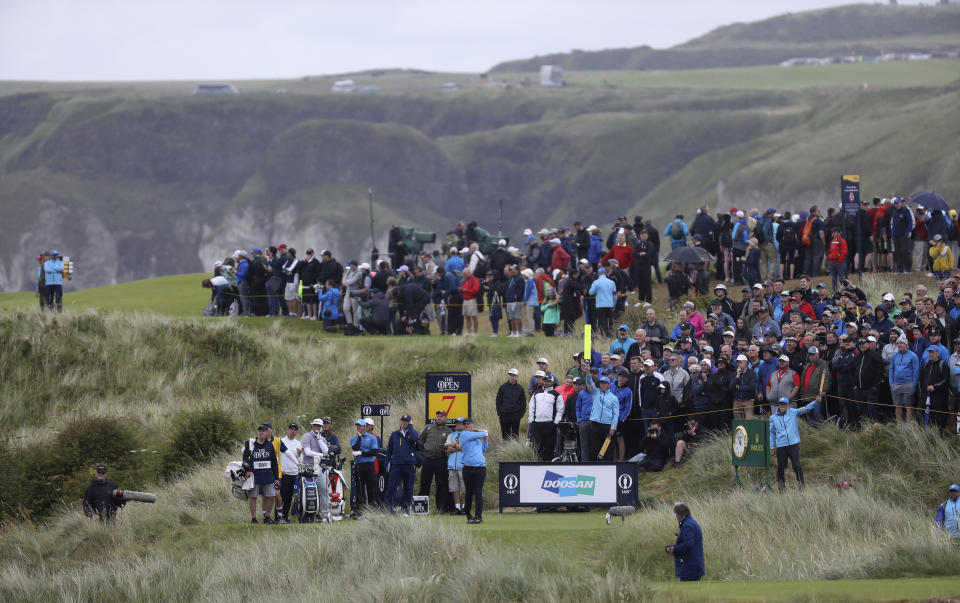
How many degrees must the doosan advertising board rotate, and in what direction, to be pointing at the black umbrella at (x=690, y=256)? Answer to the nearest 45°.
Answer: approximately 180°

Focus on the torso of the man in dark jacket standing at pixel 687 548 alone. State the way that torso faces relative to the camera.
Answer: to the viewer's left

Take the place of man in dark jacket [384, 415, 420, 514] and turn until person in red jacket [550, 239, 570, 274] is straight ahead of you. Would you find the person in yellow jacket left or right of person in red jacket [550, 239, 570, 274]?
right

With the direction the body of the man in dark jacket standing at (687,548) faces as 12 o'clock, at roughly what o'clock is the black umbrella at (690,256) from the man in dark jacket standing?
The black umbrella is roughly at 3 o'clock from the man in dark jacket standing.

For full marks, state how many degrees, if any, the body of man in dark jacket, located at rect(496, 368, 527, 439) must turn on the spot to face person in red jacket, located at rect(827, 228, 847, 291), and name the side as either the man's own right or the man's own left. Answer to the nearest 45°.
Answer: approximately 135° to the man's own left

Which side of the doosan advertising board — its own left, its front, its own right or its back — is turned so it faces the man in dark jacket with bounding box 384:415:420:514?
right

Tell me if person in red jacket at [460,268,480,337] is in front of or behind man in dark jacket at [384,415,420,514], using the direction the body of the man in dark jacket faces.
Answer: behind

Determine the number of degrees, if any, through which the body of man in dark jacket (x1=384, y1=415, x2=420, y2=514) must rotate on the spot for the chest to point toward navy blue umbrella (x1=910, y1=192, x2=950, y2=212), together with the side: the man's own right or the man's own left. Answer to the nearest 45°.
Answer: approximately 135° to the man's own left

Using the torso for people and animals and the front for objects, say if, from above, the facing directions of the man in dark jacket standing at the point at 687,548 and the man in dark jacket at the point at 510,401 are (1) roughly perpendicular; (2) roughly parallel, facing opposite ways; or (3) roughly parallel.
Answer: roughly perpendicular

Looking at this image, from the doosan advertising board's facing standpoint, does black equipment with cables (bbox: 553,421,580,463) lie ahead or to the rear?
to the rear

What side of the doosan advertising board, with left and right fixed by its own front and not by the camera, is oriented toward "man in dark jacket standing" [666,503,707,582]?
front
